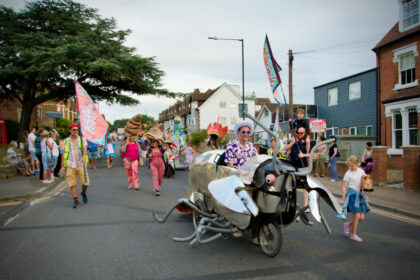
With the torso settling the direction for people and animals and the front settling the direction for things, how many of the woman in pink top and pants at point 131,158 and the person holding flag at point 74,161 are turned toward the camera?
2

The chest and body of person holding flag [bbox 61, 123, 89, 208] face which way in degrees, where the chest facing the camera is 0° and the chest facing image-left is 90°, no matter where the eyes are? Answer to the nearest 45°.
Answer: approximately 0°

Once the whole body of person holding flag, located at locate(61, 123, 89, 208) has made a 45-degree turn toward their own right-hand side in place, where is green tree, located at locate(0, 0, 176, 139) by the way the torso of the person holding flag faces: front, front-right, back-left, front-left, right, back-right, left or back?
back-right

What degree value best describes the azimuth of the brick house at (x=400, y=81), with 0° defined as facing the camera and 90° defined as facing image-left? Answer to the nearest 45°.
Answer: approximately 45°

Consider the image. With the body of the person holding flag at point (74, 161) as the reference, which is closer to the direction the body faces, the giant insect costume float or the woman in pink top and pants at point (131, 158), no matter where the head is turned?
the giant insect costume float

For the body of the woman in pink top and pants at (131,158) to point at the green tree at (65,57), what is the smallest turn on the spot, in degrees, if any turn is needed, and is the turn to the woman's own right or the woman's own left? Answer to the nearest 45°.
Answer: approximately 180°

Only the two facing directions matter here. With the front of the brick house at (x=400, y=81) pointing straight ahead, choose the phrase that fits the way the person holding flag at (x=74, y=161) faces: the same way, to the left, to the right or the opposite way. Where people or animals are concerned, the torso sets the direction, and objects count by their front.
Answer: to the left
